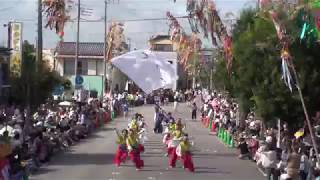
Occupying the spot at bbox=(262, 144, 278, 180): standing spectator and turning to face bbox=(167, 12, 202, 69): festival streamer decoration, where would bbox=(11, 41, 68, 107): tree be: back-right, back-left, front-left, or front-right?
front-left

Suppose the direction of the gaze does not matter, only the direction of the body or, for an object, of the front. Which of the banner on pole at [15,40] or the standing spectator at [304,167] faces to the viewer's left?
the standing spectator

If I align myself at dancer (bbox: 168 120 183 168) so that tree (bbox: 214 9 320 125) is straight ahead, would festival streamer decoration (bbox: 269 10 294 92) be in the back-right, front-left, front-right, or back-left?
front-right

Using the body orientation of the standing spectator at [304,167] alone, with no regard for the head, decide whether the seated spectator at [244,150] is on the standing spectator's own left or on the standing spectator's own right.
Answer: on the standing spectator's own right

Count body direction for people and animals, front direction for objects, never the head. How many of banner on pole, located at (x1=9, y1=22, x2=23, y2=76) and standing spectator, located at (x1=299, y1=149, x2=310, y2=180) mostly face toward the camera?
1

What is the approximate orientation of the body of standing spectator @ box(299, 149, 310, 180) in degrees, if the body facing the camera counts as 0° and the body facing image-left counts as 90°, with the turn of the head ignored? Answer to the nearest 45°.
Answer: approximately 90°

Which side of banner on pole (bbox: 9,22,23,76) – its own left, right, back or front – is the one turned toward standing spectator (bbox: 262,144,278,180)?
front

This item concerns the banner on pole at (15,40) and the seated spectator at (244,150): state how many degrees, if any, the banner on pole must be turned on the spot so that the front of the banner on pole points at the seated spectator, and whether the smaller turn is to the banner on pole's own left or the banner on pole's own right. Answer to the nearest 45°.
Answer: approximately 45° to the banner on pole's own left

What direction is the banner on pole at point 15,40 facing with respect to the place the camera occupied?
facing the viewer
